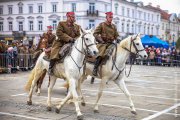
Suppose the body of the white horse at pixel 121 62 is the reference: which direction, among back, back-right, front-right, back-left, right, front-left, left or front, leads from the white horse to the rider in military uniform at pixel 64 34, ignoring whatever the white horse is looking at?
back-right

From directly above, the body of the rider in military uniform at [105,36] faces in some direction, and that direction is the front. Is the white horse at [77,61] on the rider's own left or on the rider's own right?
on the rider's own right

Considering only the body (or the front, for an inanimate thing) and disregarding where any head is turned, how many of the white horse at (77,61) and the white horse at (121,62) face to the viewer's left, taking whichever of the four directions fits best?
0

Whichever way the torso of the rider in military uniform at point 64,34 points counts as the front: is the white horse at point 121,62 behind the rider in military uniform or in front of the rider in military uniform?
in front

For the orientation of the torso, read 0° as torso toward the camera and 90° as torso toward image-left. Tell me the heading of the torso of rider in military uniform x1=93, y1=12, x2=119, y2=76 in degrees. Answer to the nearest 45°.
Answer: approximately 315°
